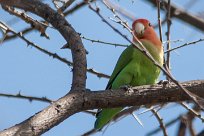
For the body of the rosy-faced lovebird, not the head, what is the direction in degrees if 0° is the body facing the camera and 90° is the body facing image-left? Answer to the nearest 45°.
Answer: approximately 315°

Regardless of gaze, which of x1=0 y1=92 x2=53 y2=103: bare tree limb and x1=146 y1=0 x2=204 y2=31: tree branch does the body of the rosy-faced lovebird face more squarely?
the tree branch

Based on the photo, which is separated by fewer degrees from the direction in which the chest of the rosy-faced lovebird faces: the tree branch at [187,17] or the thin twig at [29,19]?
the tree branch

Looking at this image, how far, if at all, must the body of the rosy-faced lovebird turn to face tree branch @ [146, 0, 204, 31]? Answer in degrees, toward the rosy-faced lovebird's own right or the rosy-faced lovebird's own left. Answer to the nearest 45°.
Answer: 0° — it already faces it
